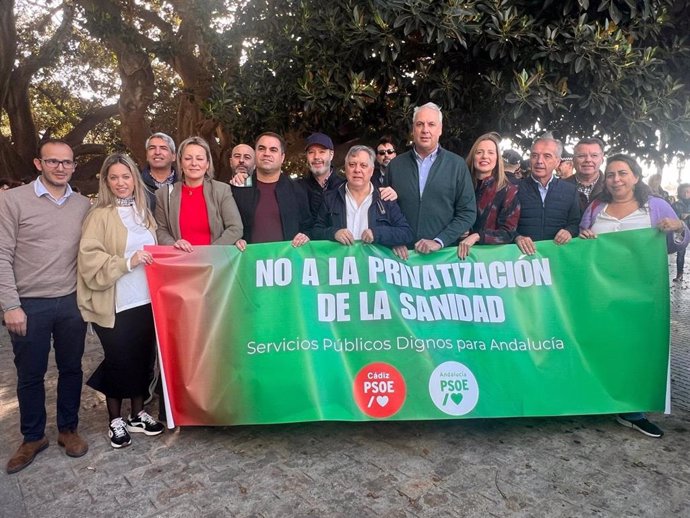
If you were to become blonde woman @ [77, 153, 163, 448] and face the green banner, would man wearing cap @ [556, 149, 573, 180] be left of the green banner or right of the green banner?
left

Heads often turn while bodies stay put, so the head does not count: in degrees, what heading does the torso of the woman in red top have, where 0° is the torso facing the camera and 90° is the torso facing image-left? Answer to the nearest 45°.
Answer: approximately 0°

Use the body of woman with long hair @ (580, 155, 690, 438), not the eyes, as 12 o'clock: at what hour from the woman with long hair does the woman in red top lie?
The woman in red top is roughly at 2 o'clock from the woman with long hair.

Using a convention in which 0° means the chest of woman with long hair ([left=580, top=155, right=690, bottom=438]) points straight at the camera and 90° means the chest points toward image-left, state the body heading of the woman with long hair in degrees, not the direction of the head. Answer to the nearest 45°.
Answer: approximately 0°

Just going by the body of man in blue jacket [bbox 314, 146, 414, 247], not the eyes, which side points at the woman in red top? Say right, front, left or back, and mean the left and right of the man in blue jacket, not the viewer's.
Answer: right

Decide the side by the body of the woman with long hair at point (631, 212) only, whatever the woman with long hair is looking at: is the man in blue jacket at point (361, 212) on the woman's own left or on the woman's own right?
on the woman's own right

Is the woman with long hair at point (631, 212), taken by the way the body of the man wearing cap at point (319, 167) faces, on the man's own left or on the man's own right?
on the man's own left

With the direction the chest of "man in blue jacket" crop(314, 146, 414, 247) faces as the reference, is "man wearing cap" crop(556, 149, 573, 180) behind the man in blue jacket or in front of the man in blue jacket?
behind

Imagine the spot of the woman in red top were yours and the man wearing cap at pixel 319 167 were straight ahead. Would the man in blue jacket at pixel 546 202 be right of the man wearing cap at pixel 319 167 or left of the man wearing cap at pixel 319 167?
right
